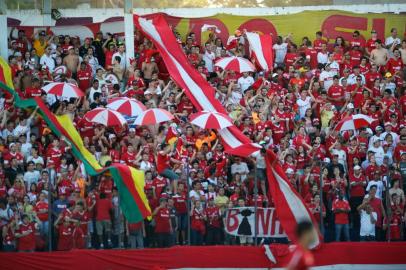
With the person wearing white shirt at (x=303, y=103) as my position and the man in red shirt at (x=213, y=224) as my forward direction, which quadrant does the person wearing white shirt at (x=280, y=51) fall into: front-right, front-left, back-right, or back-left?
back-right

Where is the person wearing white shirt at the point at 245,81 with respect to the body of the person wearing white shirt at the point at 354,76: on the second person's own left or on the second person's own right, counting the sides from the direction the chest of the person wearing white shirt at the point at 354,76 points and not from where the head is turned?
on the second person's own right

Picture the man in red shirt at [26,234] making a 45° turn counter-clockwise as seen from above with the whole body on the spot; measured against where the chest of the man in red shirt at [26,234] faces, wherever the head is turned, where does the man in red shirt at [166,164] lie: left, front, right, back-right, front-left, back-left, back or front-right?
front-left

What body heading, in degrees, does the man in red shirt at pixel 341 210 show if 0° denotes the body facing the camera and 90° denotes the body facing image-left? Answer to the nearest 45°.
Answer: approximately 0°

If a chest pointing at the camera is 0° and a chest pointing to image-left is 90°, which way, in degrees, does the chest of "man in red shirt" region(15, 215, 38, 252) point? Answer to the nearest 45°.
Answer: approximately 0°

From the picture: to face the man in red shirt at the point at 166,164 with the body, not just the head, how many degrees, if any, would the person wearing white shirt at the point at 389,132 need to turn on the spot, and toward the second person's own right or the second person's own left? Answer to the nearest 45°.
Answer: approximately 45° to the second person's own right
